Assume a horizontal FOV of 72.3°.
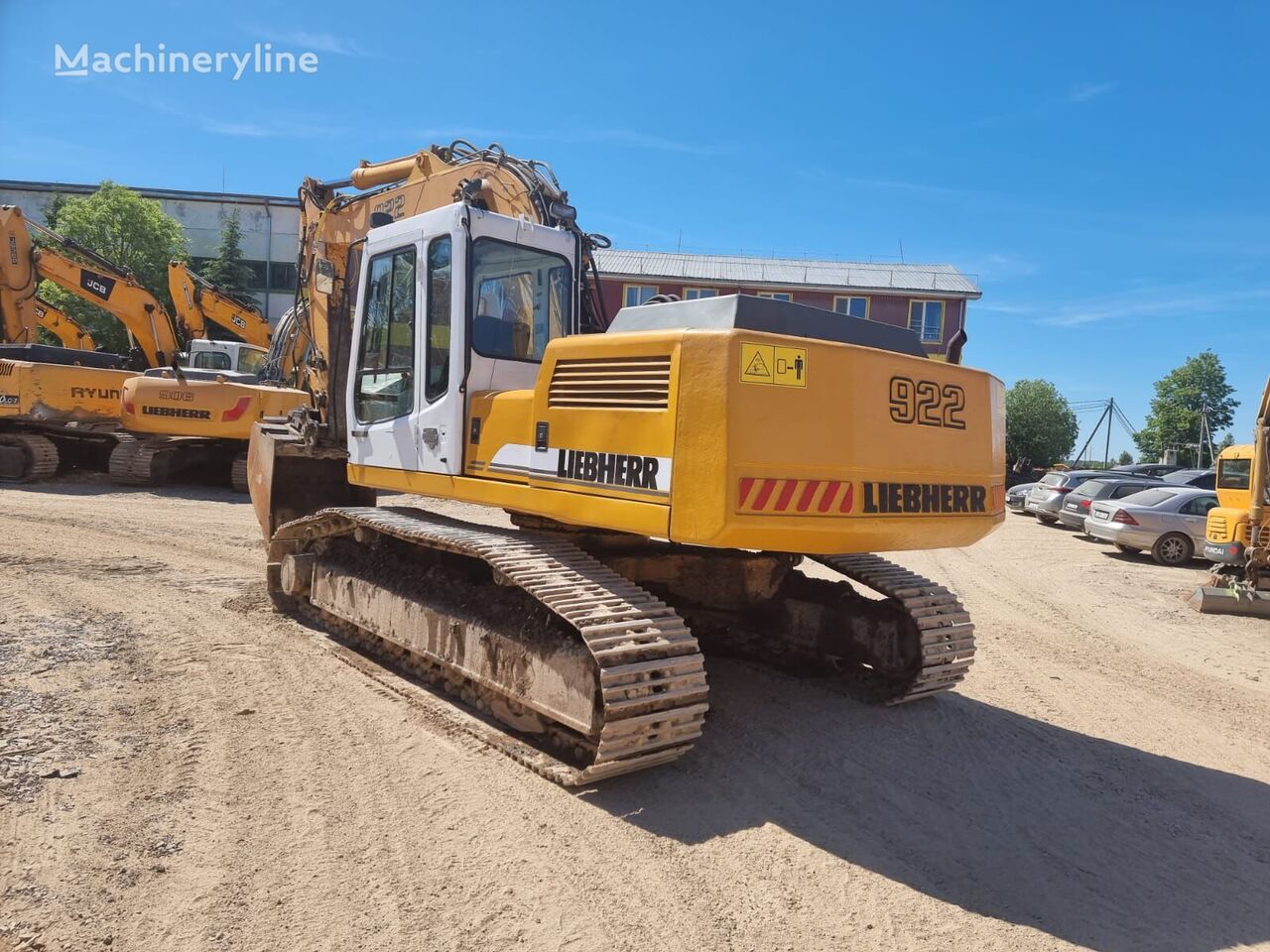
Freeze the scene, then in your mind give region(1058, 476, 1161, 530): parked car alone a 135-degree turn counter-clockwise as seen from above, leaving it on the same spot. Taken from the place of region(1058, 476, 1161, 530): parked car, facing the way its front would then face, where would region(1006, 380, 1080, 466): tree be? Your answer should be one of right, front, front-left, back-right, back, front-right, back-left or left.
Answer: right

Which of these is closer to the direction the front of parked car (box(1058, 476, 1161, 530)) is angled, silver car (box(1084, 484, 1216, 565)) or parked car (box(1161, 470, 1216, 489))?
the parked car

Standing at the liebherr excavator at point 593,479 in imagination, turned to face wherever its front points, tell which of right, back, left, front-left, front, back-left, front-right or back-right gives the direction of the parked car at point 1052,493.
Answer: right

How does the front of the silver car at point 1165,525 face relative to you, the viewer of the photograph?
facing away from the viewer and to the right of the viewer

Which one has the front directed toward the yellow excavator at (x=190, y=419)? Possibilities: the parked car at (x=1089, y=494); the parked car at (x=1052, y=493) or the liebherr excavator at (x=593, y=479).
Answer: the liebherr excavator

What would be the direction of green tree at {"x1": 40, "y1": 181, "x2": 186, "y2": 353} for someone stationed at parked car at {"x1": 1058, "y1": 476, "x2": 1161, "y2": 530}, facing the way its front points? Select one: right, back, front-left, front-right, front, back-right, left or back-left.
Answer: back-left

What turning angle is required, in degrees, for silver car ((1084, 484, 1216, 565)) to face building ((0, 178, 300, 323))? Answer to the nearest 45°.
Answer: approximately 135° to its left

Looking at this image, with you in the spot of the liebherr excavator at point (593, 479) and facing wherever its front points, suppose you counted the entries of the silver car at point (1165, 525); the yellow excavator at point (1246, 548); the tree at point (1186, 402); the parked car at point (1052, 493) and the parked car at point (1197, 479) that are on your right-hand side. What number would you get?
5

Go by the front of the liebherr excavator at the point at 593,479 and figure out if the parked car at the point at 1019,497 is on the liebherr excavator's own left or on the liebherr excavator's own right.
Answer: on the liebherr excavator's own right

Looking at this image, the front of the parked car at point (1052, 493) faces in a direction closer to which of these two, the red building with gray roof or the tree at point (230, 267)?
the red building with gray roof

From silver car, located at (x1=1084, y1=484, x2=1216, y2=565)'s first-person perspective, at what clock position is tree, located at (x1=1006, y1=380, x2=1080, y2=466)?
The tree is roughly at 10 o'clock from the silver car.

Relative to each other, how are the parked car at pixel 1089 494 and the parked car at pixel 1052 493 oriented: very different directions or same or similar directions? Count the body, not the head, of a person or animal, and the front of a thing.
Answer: same or similar directions

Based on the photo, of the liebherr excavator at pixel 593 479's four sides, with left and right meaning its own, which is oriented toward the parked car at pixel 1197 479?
right

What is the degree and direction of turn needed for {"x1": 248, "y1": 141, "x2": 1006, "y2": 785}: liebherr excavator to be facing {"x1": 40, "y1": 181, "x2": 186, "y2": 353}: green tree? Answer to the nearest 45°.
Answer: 0° — it already faces it

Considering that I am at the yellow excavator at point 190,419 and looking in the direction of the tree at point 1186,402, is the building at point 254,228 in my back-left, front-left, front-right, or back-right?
front-left

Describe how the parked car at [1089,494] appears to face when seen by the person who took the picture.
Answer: facing away from the viewer and to the right of the viewer

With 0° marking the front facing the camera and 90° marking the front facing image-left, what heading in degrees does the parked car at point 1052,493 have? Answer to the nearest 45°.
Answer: approximately 225°

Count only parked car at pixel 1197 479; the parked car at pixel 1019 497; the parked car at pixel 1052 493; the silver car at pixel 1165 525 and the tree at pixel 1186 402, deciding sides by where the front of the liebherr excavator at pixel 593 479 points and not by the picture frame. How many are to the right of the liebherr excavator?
5

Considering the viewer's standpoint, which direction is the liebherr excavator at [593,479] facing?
facing away from the viewer and to the left of the viewer

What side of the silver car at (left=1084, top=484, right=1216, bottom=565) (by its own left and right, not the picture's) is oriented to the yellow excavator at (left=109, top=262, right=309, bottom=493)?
back
